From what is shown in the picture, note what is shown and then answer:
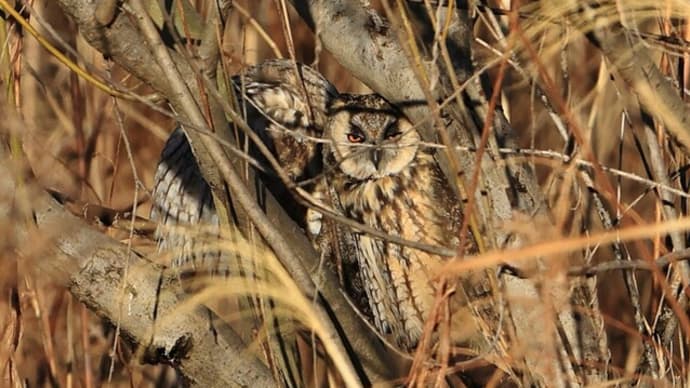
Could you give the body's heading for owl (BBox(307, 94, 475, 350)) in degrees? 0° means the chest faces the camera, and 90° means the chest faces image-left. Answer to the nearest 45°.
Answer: approximately 0°
